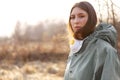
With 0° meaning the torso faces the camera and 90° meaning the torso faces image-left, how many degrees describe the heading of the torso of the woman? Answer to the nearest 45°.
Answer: approximately 45°
